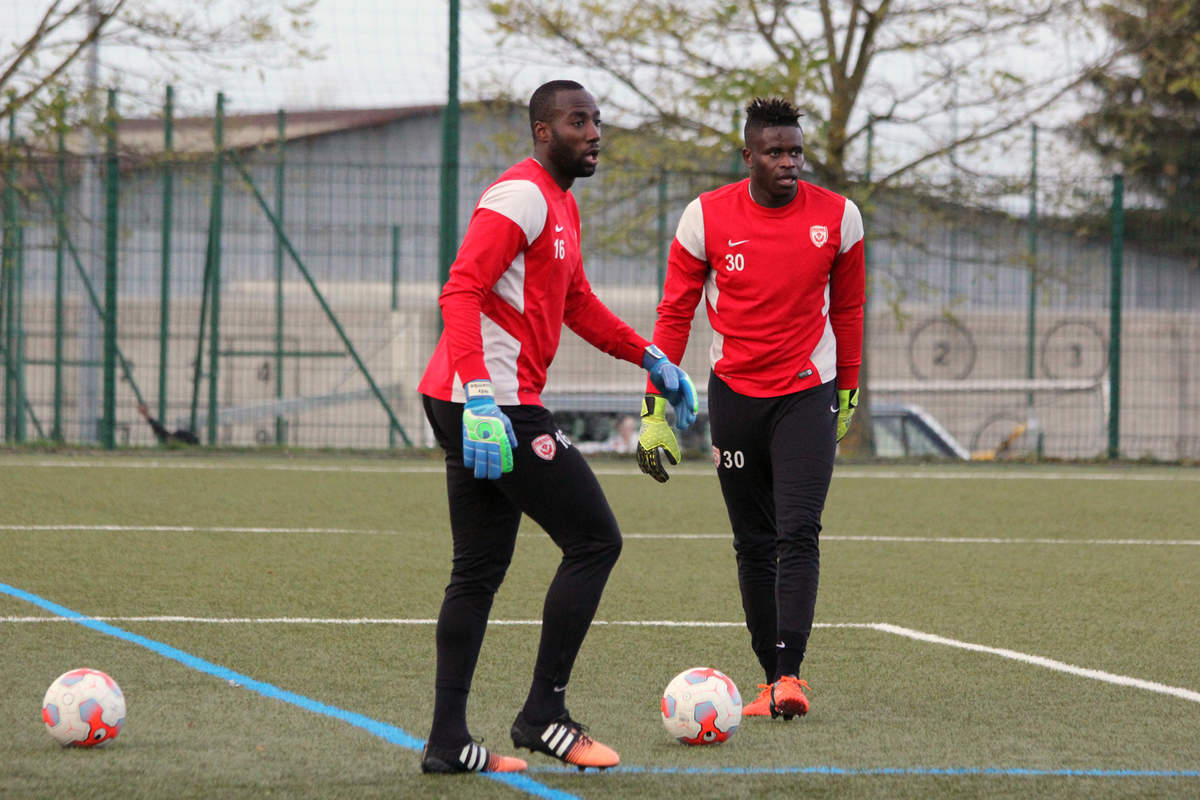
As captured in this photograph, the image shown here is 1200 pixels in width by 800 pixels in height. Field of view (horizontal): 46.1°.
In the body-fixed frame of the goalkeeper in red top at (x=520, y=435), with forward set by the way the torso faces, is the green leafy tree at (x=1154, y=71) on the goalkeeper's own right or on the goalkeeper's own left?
on the goalkeeper's own left

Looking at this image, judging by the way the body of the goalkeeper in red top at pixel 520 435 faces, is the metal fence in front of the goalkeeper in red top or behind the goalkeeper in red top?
behind

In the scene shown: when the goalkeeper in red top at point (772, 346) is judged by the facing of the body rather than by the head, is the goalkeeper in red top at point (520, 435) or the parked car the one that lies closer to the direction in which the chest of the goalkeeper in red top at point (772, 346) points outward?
the goalkeeper in red top

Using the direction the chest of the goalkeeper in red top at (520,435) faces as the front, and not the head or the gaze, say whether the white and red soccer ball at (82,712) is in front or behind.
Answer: behind

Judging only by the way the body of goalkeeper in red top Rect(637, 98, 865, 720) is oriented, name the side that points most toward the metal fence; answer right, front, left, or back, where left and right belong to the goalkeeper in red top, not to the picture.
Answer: back
